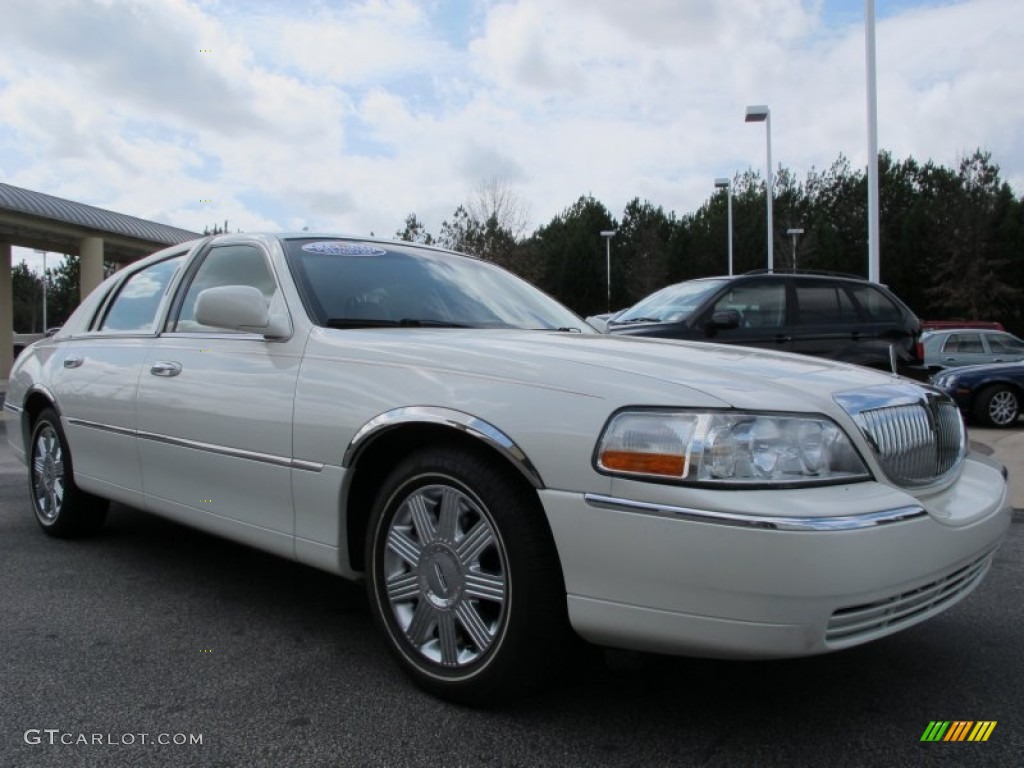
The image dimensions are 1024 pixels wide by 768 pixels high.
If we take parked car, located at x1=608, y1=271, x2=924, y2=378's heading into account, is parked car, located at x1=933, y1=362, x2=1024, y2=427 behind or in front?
behind

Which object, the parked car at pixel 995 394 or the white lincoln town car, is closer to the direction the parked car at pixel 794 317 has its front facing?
the white lincoln town car

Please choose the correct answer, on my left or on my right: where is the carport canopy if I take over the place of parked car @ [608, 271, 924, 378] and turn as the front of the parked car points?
on my right

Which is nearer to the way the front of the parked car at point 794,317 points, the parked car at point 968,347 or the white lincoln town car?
the white lincoln town car

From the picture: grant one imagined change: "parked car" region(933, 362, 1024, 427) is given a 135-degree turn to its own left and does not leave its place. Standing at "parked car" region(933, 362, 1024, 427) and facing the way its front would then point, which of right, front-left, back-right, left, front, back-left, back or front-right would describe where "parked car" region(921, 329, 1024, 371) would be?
left

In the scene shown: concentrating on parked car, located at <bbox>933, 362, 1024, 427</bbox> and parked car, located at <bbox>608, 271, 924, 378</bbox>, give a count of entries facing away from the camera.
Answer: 0

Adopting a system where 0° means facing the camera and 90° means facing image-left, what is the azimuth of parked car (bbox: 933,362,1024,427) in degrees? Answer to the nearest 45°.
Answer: approximately 45°

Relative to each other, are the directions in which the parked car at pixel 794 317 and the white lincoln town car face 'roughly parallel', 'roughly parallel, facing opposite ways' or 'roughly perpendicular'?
roughly perpendicular
